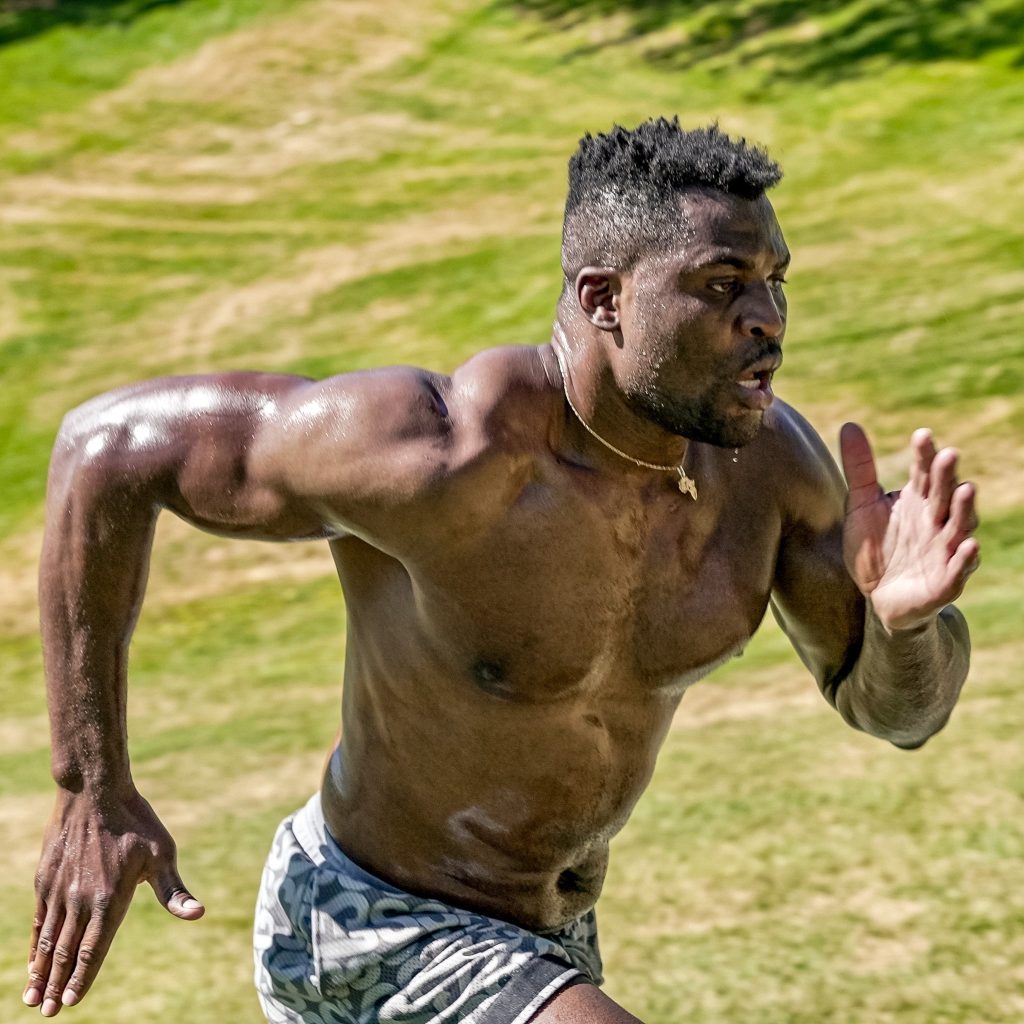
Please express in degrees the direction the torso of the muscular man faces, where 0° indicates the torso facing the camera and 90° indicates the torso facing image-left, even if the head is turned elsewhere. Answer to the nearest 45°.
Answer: approximately 315°
